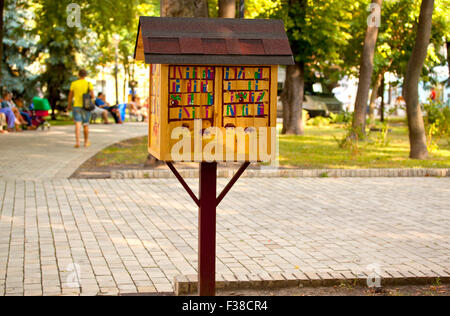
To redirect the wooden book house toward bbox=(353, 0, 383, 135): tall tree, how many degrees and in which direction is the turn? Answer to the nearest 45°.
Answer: approximately 180°

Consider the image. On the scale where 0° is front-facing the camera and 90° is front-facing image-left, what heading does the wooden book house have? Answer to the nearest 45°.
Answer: approximately 0°

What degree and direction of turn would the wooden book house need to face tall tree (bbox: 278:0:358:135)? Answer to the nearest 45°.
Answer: approximately 180°

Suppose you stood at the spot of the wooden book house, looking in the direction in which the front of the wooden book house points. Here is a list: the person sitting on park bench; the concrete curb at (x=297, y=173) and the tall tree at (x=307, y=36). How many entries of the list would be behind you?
3

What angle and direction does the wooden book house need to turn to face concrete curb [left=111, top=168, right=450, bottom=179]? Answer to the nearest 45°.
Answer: approximately 180°

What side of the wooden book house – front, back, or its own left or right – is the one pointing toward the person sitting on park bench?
back
